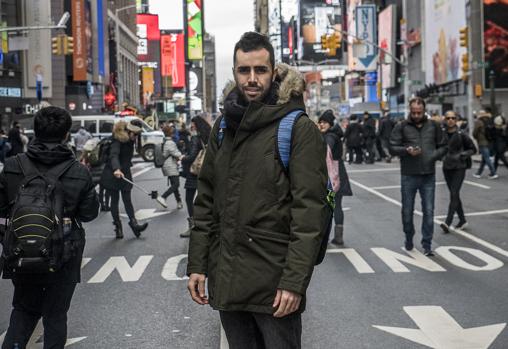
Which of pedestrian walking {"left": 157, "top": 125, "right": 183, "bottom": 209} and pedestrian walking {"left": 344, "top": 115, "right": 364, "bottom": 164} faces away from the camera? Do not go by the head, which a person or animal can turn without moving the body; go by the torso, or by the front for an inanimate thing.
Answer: pedestrian walking {"left": 344, "top": 115, "right": 364, "bottom": 164}

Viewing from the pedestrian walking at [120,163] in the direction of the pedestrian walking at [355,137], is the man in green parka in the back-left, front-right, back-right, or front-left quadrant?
back-right

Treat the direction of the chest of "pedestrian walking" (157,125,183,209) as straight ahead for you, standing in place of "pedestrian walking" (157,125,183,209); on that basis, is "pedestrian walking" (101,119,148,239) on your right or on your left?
on your right

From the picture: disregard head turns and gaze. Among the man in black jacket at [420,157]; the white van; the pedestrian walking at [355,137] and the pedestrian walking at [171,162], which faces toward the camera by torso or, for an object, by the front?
the man in black jacket

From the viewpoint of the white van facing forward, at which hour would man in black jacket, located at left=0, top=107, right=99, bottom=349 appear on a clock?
The man in black jacket is roughly at 3 o'clock from the white van.

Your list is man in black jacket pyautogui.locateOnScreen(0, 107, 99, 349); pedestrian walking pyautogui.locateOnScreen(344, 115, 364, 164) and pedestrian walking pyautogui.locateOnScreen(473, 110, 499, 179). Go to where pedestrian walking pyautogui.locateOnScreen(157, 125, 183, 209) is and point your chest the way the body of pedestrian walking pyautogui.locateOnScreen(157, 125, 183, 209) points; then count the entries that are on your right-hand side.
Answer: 1

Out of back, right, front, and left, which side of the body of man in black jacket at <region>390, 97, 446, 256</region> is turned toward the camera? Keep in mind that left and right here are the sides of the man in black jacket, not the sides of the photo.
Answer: front

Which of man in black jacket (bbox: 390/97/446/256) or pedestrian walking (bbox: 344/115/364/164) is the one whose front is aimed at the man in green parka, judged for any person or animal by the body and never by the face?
the man in black jacket

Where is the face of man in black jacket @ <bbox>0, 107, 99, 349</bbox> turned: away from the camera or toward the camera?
away from the camera

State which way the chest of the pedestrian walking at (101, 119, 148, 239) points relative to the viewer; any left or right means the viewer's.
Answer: facing to the right of the viewer

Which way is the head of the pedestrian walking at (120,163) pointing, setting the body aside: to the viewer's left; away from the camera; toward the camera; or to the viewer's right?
to the viewer's right

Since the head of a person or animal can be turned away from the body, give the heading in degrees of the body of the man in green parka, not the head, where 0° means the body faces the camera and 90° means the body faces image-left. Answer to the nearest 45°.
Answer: approximately 45°

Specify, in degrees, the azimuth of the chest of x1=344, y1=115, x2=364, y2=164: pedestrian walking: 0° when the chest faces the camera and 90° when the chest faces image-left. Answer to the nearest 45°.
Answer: approximately 180°
